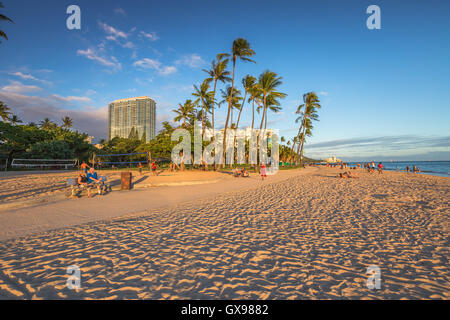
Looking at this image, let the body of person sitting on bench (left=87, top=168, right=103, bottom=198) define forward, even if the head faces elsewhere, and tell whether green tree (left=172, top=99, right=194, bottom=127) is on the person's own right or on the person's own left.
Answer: on the person's own left

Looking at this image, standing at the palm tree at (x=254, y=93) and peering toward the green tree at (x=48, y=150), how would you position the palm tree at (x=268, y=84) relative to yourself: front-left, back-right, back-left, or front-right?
back-left

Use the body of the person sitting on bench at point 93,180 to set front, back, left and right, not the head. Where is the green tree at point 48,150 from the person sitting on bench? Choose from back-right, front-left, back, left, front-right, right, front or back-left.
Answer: back-left

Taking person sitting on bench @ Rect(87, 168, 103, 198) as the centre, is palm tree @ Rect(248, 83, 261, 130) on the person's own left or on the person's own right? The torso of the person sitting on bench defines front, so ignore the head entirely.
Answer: on the person's own left

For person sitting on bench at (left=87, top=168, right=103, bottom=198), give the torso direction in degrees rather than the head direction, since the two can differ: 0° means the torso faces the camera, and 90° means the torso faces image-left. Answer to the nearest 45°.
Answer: approximately 315°

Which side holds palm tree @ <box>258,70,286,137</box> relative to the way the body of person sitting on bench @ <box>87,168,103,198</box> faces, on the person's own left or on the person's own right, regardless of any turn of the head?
on the person's own left
